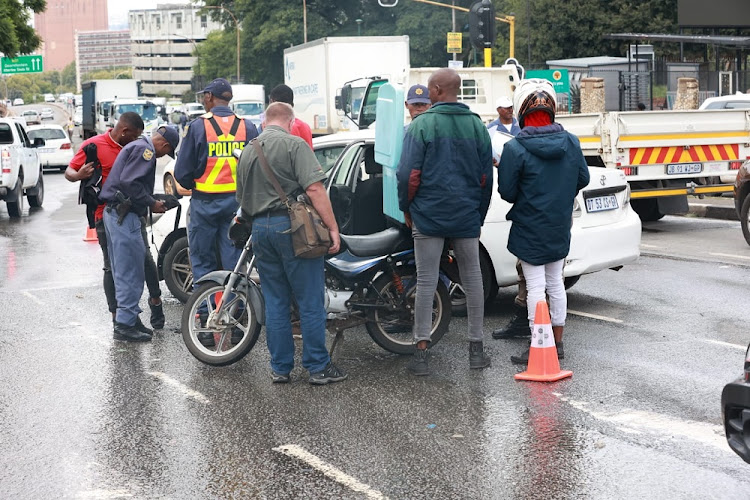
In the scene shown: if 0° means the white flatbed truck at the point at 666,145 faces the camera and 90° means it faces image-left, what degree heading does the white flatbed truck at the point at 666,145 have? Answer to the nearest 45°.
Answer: approximately 135°

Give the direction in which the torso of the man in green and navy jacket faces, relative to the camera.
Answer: away from the camera

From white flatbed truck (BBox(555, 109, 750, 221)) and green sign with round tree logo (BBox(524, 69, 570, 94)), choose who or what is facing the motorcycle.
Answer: the green sign with round tree logo

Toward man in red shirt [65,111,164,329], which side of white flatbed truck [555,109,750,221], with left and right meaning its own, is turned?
left

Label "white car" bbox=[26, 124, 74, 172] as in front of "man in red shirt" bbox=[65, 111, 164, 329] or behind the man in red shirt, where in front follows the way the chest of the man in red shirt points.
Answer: behind

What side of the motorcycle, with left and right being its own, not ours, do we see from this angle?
left

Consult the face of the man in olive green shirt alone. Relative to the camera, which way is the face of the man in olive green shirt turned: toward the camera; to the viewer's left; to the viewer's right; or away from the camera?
away from the camera

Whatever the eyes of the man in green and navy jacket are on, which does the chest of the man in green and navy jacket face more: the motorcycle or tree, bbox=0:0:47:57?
the tree

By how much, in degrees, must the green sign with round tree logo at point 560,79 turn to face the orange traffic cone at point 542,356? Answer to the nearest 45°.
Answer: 0° — it already faces it

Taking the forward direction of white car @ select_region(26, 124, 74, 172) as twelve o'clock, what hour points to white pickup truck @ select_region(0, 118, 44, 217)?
The white pickup truck is roughly at 6 o'clock from the white car.

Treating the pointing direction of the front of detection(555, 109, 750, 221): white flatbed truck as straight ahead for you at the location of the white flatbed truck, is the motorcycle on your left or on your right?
on your left

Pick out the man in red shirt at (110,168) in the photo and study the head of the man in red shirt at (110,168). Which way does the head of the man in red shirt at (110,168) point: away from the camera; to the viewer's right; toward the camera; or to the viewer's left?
to the viewer's right

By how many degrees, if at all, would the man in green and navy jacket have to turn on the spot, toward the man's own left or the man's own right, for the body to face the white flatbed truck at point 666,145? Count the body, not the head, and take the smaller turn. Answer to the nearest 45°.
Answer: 0° — they already face it

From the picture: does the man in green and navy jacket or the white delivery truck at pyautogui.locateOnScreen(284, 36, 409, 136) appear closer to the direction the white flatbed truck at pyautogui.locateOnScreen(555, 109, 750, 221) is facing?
the white delivery truck
